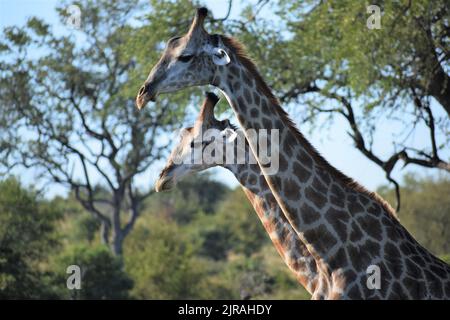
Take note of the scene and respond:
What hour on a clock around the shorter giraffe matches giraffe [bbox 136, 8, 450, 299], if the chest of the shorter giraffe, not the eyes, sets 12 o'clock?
The giraffe is roughly at 8 o'clock from the shorter giraffe.

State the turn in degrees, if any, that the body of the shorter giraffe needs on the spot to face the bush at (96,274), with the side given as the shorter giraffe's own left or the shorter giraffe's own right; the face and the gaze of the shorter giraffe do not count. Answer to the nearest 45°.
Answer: approximately 90° to the shorter giraffe's own right

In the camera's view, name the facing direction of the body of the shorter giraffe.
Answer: to the viewer's left

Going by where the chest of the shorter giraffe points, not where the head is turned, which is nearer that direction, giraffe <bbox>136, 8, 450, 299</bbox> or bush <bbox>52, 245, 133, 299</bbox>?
the bush

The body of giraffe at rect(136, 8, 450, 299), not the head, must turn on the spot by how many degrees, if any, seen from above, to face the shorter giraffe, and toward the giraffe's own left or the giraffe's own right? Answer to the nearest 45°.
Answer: approximately 45° to the giraffe's own right

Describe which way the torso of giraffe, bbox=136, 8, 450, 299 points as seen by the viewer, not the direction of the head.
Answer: to the viewer's left

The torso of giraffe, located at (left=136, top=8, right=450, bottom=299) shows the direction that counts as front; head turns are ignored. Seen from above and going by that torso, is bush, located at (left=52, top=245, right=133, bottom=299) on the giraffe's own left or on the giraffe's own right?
on the giraffe's own right

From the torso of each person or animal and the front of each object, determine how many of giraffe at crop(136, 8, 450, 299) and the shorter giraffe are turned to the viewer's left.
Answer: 2
